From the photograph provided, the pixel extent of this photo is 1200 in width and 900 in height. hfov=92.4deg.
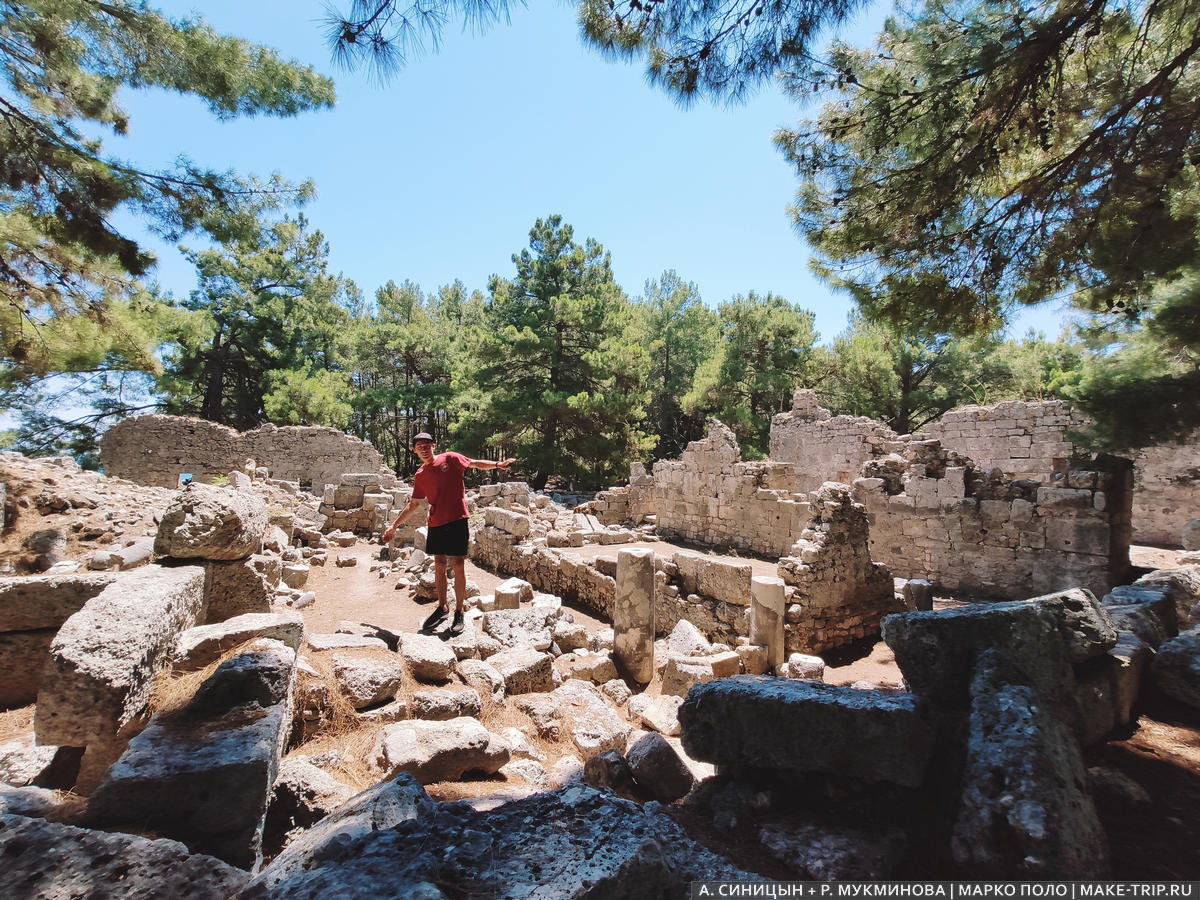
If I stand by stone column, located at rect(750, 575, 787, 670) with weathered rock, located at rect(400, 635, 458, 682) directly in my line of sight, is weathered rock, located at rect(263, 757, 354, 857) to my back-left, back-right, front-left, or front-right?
front-left

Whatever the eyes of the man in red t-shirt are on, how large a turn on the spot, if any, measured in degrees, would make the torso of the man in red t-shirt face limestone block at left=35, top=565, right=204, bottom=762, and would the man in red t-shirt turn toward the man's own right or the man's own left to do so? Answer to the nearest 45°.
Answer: approximately 45° to the man's own right

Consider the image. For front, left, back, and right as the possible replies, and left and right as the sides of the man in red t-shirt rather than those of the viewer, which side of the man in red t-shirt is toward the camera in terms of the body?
front

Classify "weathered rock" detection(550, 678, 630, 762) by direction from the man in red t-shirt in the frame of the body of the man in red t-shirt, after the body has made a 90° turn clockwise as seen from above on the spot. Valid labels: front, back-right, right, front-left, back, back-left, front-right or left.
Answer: back-left

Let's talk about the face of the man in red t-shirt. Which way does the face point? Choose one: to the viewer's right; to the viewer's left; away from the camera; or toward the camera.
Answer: toward the camera

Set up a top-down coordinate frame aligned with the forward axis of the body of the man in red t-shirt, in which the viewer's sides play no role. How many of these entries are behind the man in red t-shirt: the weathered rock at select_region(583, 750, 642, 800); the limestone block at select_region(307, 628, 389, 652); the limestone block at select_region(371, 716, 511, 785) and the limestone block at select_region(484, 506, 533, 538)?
1

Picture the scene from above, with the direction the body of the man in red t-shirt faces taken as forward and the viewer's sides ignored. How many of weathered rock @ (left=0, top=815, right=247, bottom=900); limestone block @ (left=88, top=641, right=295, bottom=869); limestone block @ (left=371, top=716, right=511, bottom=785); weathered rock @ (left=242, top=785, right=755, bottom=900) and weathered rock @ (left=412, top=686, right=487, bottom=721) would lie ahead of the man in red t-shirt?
5

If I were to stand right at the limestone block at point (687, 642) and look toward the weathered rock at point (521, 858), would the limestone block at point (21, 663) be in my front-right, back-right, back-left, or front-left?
front-right

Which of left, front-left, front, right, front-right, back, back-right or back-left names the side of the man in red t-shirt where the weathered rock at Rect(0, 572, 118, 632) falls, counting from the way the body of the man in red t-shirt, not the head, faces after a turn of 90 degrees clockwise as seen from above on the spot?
front-left

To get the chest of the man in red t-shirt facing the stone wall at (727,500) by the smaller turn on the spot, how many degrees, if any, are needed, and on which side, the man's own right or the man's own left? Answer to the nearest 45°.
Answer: approximately 135° to the man's own left

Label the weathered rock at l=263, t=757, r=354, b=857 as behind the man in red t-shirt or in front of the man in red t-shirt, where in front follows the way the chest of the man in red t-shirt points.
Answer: in front

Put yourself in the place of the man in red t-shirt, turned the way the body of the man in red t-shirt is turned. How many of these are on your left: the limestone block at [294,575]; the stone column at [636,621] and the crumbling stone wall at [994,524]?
2

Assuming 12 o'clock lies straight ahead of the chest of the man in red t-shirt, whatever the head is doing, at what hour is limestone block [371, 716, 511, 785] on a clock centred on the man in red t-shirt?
The limestone block is roughly at 12 o'clock from the man in red t-shirt.

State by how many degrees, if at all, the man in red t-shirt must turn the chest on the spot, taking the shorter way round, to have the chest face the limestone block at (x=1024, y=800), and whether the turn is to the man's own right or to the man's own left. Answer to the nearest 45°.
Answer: approximately 45° to the man's own left

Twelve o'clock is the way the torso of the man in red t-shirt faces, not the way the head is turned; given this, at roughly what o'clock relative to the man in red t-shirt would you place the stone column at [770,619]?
The stone column is roughly at 9 o'clock from the man in red t-shirt.

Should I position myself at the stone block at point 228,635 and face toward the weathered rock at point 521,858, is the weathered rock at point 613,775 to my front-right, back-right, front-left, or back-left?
front-left

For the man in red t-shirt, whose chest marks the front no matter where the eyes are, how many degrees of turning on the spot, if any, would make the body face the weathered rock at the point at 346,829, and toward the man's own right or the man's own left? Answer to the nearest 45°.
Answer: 0° — they already face it

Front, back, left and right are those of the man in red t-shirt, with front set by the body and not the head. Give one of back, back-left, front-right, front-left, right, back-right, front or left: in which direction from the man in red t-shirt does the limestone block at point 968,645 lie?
front-left

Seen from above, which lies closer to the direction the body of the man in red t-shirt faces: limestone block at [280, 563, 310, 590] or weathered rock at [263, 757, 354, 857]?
the weathered rock

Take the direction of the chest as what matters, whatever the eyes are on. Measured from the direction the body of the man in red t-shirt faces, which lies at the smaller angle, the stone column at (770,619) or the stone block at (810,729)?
the stone block
